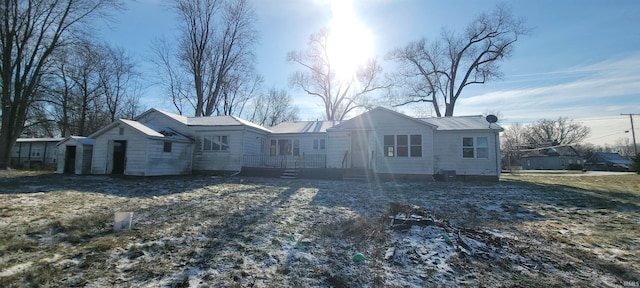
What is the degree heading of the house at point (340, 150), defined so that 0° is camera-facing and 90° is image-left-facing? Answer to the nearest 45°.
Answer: approximately 0°

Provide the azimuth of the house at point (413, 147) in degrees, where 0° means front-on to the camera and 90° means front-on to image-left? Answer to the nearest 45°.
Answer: approximately 0°

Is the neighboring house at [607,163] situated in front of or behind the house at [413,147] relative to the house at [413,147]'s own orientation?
behind

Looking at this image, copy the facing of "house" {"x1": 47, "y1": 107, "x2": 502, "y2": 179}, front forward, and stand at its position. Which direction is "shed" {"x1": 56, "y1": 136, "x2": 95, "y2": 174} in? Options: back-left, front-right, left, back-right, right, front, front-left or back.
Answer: right

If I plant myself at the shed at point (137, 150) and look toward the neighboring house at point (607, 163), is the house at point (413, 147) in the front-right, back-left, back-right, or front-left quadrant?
front-right

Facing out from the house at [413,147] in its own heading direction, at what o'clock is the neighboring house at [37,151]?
The neighboring house is roughly at 3 o'clock from the house.

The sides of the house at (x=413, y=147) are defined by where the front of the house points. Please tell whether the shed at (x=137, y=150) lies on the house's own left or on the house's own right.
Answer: on the house's own right

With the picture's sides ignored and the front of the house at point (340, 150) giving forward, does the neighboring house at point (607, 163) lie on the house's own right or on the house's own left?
on the house's own left
